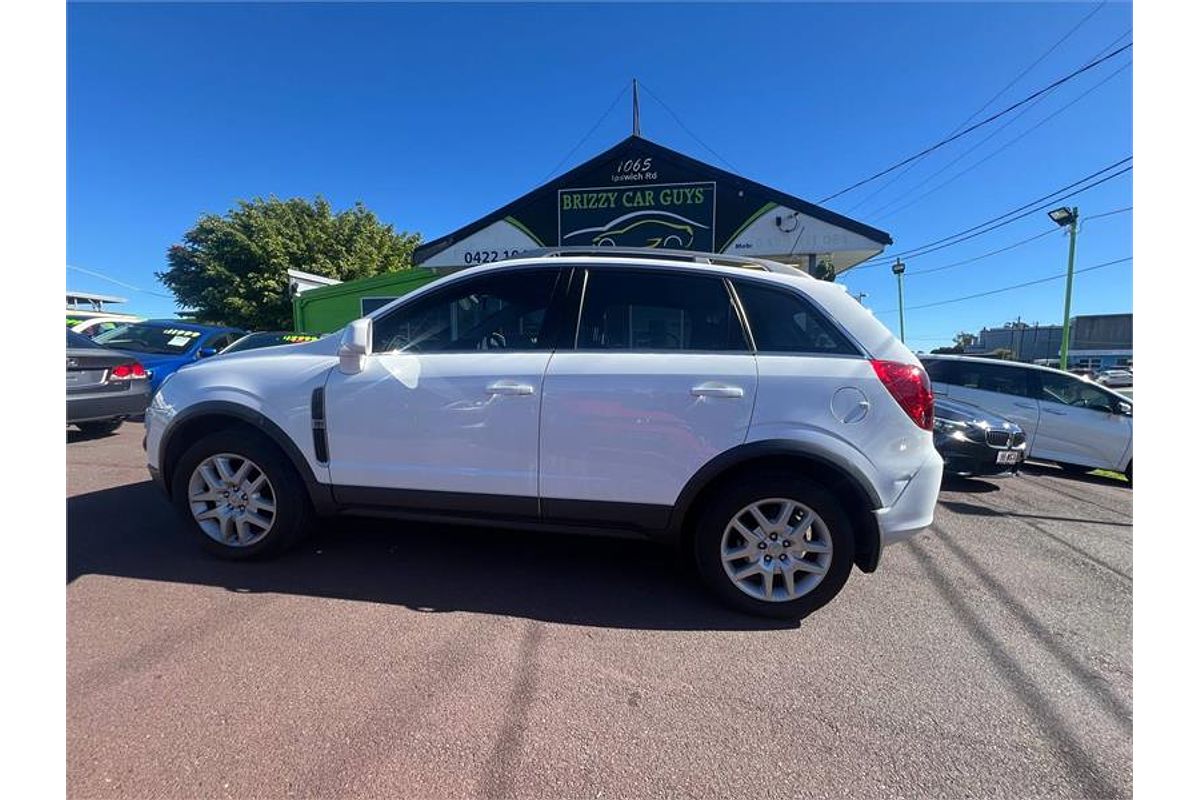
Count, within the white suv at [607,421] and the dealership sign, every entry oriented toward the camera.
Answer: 1

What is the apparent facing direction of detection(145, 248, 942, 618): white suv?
to the viewer's left

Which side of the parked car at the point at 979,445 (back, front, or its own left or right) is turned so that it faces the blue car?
right

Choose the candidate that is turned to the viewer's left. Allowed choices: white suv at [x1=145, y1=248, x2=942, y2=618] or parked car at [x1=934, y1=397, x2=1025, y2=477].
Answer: the white suv

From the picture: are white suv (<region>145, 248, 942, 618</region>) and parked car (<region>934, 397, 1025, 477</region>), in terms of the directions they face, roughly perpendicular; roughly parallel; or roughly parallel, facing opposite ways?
roughly perpendicular

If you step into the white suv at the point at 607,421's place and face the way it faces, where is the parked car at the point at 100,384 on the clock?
The parked car is roughly at 1 o'clock from the white suv.

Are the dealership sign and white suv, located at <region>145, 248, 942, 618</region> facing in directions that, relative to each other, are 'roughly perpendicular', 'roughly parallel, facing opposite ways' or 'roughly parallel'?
roughly perpendicular

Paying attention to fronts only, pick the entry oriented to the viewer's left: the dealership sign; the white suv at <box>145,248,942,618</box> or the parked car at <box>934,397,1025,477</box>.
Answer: the white suv

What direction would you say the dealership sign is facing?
toward the camera

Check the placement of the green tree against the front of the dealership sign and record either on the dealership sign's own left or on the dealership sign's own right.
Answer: on the dealership sign's own right

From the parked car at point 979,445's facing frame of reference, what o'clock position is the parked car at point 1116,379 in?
the parked car at point 1116,379 is roughly at 8 o'clock from the parked car at point 979,445.

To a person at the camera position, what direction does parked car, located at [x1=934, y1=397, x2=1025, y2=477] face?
facing the viewer and to the right of the viewer

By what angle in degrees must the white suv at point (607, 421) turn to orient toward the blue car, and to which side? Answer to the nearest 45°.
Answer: approximately 45° to its right
